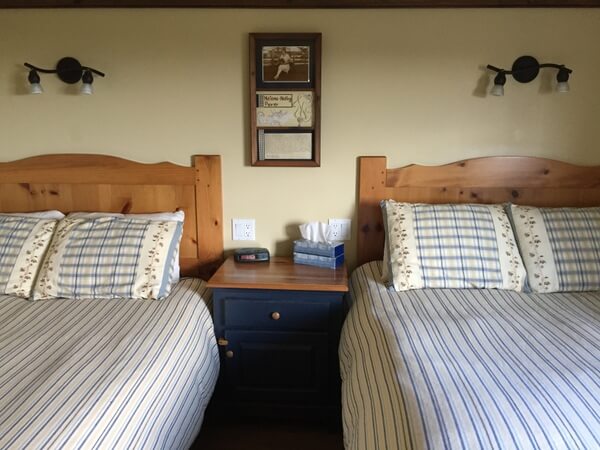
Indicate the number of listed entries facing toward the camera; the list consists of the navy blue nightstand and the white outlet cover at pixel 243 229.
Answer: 2

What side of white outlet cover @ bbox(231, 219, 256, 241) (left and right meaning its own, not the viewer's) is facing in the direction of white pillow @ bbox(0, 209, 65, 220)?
right

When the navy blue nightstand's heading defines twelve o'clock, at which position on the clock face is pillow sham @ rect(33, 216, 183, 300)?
The pillow sham is roughly at 3 o'clock from the navy blue nightstand.

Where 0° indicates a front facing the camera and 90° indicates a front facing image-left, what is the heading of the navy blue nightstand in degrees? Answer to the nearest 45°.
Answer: approximately 0°

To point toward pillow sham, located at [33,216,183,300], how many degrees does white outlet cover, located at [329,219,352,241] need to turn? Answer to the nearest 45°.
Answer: approximately 45° to its right

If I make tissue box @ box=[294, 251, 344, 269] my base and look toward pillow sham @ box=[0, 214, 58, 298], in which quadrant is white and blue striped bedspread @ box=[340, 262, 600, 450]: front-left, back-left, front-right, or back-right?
back-left

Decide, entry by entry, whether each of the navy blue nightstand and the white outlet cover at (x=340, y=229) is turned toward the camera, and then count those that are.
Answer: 2

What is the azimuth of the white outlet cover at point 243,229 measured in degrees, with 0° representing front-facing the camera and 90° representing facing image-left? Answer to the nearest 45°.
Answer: approximately 0°
